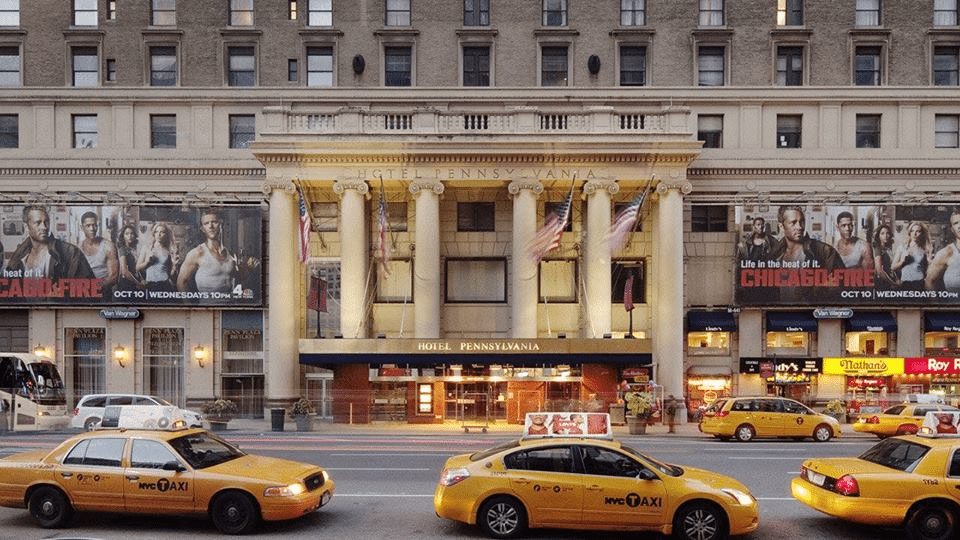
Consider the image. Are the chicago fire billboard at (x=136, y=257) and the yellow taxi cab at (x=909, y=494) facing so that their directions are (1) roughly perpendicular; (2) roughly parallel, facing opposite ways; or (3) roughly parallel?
roughly perpendicular

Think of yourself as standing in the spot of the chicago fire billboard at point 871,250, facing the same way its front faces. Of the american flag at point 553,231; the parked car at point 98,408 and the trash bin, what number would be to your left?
0

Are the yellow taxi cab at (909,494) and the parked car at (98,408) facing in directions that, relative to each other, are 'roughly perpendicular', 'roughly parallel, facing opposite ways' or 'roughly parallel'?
roughly parallel

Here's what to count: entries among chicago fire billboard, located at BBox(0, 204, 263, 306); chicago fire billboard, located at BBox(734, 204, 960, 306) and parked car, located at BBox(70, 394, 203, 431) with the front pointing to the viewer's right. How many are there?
1

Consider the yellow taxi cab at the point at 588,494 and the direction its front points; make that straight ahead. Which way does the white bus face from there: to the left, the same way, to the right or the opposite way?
the same way

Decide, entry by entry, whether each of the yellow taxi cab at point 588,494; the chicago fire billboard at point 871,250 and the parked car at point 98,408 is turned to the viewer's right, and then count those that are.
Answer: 2

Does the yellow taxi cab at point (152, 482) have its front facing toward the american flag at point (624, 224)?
no

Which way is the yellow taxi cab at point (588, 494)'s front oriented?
to the viewer's right

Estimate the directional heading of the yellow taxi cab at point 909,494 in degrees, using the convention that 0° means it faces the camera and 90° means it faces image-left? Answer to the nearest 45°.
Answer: approximately 225°

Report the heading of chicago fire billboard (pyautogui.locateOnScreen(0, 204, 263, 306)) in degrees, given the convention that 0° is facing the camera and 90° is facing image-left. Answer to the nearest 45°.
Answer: approximately 0°

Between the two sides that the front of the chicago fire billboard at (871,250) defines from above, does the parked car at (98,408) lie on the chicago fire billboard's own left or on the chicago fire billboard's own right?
on the chicago fire billboard's own right

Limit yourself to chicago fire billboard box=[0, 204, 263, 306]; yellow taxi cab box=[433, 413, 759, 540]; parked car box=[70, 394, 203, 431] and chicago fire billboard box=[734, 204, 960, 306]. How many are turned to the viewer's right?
2

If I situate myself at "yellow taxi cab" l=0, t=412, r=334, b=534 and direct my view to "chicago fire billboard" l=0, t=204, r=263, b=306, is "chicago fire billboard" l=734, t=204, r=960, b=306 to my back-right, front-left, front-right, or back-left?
front-right

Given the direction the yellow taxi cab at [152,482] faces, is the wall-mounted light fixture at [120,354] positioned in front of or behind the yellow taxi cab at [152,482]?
behind

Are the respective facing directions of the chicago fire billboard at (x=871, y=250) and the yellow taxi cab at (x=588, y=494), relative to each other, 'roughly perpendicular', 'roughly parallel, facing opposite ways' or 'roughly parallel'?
roughly perpendicular

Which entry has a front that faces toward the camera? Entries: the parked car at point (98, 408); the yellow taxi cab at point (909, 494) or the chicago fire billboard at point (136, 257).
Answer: the chicago fire billboard

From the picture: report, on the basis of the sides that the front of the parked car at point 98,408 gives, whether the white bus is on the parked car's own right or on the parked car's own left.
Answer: on the parked car's own left

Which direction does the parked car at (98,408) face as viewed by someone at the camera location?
facing to the right of the viewer
